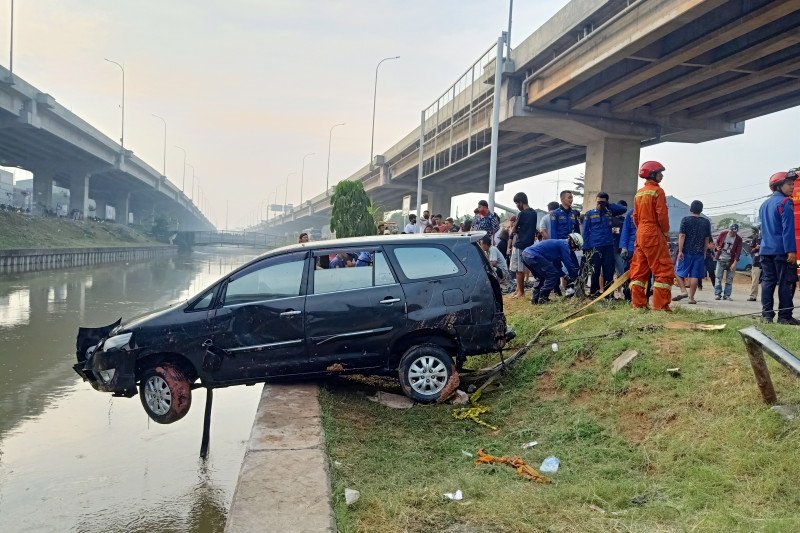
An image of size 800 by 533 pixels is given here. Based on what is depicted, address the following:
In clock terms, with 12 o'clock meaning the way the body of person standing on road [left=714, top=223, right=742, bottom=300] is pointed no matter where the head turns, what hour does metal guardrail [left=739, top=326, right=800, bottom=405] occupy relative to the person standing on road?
The metal guardrail is roughly at 12 o'clock from the person standing on road.

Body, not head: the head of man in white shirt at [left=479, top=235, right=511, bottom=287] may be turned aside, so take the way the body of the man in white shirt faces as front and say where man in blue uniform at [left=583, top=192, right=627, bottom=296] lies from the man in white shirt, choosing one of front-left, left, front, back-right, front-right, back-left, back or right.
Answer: back-left

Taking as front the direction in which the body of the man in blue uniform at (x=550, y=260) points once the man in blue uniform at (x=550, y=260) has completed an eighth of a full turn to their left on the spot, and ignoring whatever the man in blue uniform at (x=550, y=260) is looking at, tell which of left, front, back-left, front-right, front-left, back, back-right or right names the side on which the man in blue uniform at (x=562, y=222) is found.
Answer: front-left

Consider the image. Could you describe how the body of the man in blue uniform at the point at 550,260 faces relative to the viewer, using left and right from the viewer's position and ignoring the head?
facing to the right of the viewer

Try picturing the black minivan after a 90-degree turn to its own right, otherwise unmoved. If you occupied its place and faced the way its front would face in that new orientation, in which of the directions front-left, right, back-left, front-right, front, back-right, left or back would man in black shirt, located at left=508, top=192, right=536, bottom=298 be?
front-right

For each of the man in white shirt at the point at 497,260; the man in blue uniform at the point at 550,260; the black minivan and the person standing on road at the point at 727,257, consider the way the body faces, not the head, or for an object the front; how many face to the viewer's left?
2

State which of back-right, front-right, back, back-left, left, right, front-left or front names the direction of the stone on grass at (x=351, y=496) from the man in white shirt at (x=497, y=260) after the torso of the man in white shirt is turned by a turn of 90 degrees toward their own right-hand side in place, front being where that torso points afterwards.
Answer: back

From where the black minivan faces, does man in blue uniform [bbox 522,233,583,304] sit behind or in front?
behind

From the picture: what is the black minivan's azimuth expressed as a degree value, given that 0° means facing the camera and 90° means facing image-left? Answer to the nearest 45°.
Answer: approximately 90°
